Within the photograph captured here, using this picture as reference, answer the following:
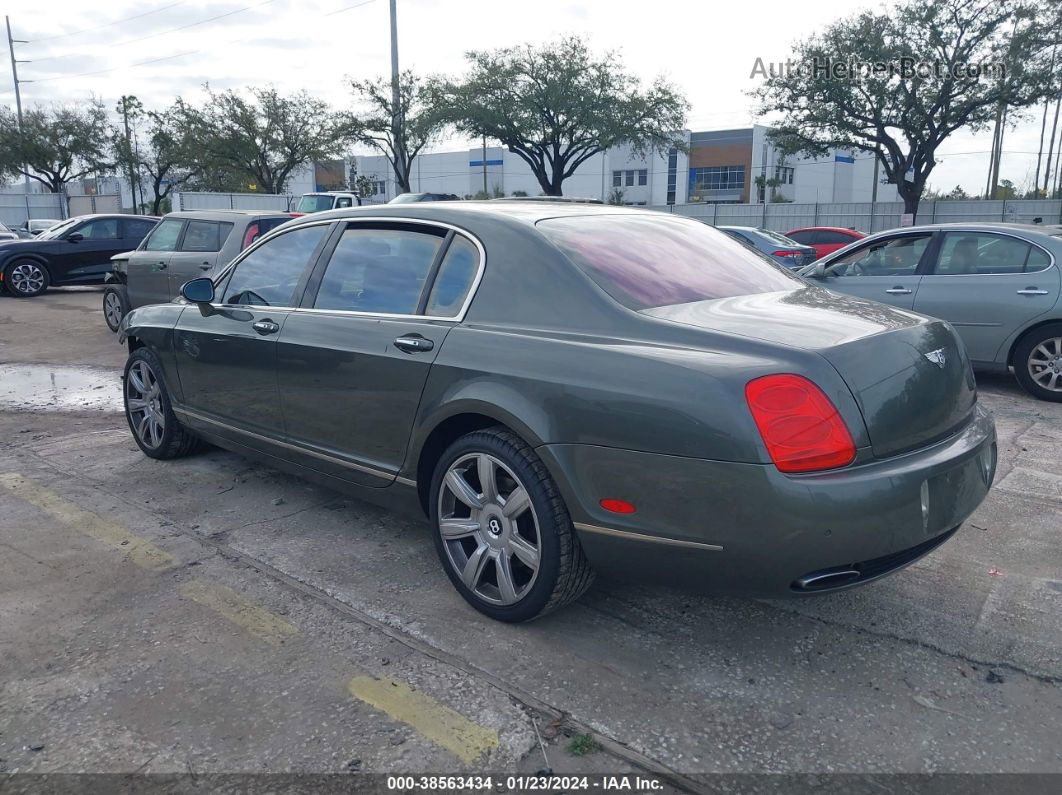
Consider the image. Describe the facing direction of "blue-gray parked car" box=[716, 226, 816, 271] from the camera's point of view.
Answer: facing away from the viewer and to the left of the viewer

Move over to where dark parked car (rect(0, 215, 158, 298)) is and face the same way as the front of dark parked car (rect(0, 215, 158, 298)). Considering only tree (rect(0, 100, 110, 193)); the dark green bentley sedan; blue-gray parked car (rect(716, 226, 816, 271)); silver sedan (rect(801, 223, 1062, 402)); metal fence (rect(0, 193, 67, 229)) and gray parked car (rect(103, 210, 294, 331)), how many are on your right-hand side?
2

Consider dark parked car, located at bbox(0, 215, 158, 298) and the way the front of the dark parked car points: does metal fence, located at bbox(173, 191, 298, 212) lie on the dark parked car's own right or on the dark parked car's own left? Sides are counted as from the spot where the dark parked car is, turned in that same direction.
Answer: on the dark parked car's own right

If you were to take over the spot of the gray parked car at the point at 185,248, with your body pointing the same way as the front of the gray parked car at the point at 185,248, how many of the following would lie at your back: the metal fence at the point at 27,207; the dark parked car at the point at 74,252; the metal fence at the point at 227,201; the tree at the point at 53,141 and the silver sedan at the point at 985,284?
1

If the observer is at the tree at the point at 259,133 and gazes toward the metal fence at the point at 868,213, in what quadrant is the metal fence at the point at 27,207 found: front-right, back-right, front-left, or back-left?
back-right

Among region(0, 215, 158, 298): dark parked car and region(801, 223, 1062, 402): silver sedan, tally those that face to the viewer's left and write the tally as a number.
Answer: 2

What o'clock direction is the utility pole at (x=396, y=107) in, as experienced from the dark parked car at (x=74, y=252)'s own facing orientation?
The utility pole is roughly at 4 o'clock from the dark parked car.

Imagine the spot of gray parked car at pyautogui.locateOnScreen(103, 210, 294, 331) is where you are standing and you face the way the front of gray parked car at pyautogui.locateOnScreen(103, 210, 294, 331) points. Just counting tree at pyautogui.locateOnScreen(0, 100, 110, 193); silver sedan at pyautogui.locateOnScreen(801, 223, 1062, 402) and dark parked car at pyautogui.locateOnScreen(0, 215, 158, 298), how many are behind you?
1

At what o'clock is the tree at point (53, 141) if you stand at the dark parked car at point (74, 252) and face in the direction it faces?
The tree is roughly at 3 o'clock from the dark parked car.

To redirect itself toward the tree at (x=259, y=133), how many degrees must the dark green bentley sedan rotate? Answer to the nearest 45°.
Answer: approximately 45° to its right

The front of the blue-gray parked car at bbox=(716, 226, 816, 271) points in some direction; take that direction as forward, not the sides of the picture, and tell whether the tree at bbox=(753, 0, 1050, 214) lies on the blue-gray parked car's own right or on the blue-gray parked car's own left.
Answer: on the blue-gray parked car's own right

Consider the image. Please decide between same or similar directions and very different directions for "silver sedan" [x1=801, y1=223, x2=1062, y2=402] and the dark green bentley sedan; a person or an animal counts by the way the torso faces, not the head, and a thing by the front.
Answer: same or similar directions

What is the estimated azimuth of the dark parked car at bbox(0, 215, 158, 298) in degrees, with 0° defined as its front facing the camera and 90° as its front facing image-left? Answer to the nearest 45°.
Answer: approximately 90°

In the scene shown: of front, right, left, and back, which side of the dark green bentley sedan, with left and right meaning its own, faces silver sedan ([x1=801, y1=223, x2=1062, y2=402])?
right

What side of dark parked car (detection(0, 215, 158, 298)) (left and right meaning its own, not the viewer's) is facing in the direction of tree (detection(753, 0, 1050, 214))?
back

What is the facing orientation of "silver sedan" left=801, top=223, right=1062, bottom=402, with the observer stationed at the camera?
facing to the left of the viewer

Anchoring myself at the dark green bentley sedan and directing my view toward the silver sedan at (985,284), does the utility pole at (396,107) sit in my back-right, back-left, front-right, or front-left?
front-left

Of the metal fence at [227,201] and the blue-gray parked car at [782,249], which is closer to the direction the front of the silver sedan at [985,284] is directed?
the metal fence

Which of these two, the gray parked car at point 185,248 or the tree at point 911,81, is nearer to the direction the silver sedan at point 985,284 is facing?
the gray parked car

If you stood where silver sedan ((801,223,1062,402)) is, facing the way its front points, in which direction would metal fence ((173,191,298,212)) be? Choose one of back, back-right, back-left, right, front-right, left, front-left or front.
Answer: front-right
